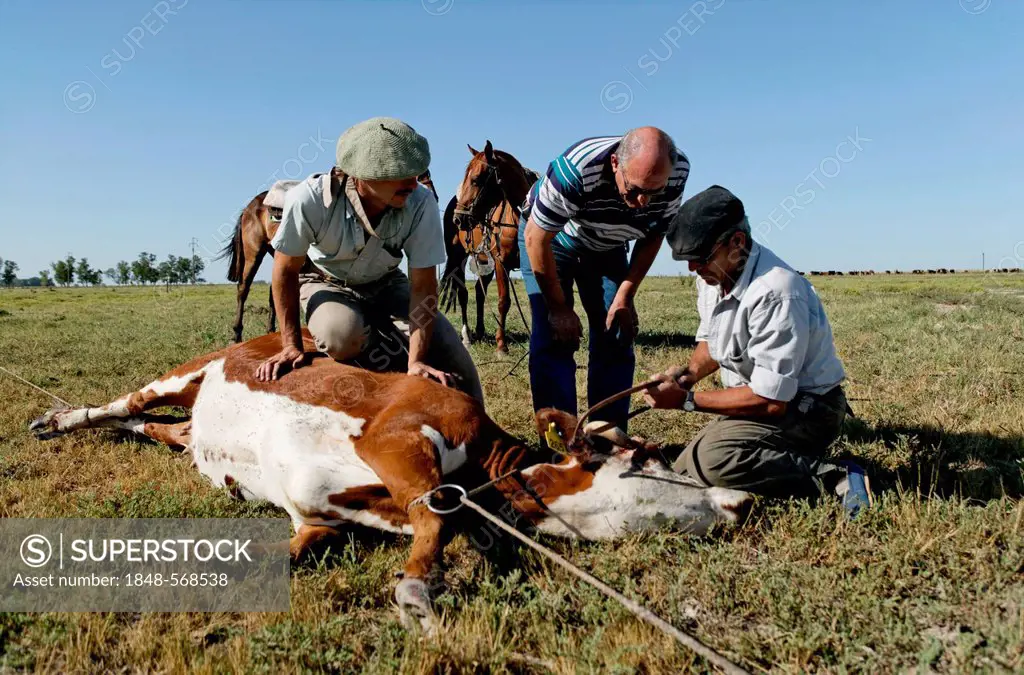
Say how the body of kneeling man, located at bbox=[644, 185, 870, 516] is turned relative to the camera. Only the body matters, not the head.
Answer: to the viewer's left

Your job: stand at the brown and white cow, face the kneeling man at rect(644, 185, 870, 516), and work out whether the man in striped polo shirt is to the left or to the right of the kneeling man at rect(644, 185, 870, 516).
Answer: left

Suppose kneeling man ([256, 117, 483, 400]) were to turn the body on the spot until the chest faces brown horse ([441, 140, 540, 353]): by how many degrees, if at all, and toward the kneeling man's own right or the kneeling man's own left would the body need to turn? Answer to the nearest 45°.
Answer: approximately 180°

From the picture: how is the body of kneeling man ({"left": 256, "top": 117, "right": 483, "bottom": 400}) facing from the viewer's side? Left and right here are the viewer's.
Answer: facing the viewer

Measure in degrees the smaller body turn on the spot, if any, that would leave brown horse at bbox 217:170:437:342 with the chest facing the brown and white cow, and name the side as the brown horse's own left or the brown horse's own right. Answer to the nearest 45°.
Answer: approximately 90° to the brown horse's own right

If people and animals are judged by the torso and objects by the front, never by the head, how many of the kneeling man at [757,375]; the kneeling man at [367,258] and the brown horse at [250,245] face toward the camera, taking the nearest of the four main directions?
1

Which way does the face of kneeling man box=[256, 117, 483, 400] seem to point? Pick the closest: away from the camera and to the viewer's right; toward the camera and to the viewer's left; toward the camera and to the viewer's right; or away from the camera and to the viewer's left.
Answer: toward the camera and to the viewer's right

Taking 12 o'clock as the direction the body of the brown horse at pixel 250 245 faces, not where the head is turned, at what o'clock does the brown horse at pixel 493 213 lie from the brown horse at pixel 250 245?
the brown horse at pixel 493 213 is roughly at 1 o'clock from the brown horse at pixel 250 245.

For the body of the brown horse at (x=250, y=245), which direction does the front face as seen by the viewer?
to the viewer's right

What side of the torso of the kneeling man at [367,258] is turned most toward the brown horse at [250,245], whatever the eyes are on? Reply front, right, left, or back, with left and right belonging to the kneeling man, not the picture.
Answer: back

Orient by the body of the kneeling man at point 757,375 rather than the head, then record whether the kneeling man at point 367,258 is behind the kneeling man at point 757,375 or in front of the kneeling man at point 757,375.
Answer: in front

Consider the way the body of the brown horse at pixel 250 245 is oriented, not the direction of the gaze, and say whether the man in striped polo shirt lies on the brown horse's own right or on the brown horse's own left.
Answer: on the brown horse's own right

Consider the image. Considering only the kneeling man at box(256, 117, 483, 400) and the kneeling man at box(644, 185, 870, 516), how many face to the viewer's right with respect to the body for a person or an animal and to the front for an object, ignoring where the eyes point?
0
